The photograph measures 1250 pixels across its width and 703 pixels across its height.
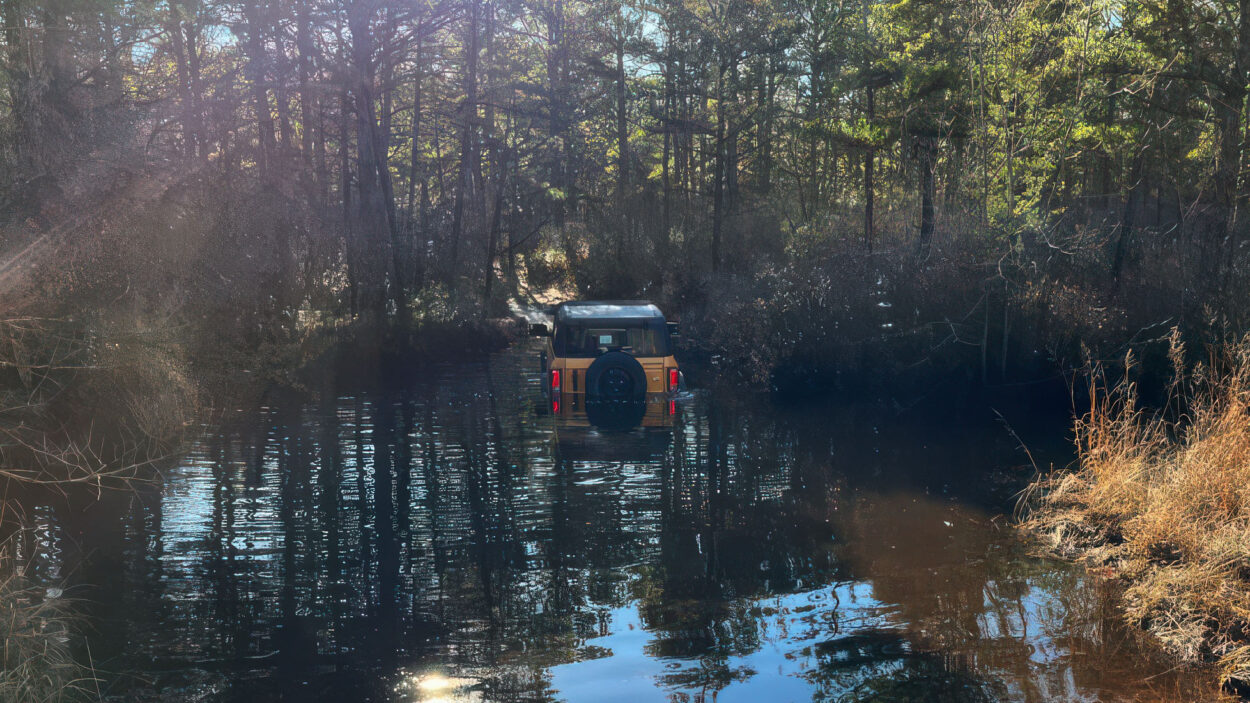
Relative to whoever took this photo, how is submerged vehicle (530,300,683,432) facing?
facing away from the viewer
